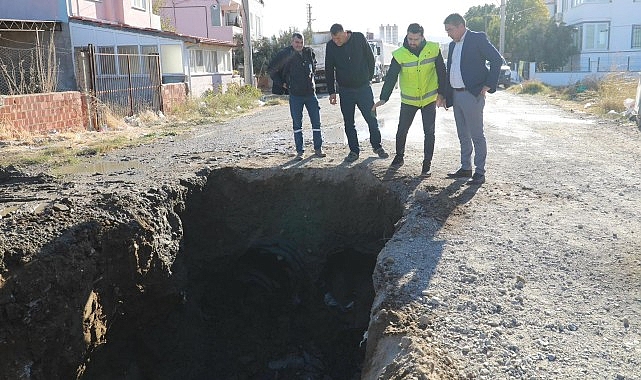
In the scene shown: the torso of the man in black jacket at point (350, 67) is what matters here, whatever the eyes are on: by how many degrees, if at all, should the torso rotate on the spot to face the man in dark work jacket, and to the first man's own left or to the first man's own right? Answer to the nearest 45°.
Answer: approximately 135° to the first man's own right

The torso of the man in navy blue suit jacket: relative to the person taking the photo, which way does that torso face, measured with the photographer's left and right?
facing the viewer and to the left of the viewer

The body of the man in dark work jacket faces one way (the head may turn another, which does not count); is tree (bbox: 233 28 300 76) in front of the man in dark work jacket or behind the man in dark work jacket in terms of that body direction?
behind

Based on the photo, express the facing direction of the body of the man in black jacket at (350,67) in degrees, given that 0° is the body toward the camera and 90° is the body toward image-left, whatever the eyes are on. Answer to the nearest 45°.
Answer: approximately 0°

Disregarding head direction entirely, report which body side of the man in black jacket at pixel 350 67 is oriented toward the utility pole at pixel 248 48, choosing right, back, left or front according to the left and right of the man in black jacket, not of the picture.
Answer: back

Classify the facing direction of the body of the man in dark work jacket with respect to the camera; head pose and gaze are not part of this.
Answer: toward the camera

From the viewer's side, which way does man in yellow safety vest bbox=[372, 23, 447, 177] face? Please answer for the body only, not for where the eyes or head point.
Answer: toward the camera

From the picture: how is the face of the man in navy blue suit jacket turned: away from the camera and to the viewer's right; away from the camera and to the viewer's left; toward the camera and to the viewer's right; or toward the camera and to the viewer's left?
toward the camera and to the viewer's left

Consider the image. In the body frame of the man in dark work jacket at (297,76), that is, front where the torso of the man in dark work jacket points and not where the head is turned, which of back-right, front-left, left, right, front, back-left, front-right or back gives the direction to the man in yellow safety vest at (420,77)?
front-left
